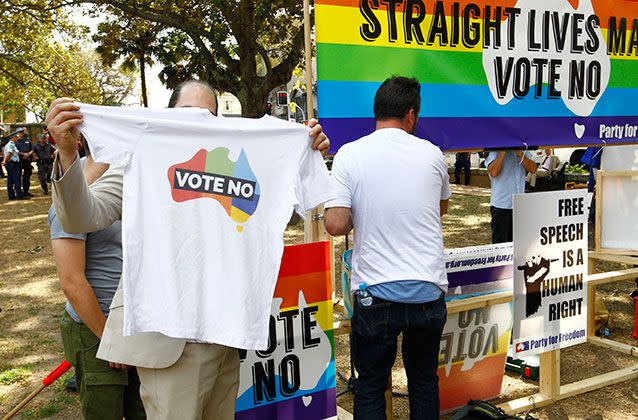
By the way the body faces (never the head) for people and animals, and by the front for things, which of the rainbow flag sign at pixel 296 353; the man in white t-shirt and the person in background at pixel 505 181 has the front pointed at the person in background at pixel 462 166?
the man in white t-shirt

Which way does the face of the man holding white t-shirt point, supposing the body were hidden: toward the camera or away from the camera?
toward the camera

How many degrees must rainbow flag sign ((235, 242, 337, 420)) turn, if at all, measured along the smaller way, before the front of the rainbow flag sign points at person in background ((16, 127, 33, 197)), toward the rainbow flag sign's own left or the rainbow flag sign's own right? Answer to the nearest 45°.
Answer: approximately 135° to the rainbow flag sign's own right

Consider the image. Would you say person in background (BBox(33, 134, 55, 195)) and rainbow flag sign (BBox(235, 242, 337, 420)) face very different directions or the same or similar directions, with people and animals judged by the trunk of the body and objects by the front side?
same or similar directions

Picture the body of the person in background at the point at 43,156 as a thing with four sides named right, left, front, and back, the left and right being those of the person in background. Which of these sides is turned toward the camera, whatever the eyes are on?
front

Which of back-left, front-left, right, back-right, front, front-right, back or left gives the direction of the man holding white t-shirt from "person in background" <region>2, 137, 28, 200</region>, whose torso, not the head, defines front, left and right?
right

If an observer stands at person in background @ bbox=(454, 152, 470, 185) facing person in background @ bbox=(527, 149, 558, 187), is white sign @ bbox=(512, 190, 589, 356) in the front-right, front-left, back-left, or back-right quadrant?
front-right

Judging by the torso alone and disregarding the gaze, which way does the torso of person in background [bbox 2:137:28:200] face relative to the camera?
to the viewer's right

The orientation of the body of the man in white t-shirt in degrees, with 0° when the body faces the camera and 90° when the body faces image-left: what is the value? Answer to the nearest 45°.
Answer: approximately 180°

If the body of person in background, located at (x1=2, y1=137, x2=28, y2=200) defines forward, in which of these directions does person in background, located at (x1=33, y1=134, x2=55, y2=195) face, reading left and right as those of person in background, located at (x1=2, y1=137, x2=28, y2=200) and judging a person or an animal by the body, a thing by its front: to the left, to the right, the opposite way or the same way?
to the right
